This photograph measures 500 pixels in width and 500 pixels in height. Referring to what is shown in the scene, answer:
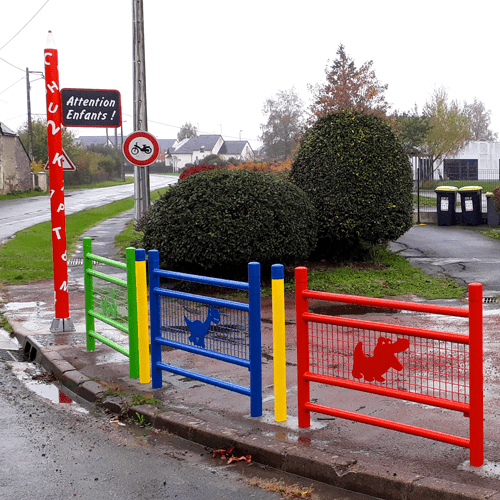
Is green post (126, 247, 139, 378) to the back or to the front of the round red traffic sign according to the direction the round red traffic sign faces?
to the front

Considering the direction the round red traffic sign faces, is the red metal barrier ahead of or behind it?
ahead

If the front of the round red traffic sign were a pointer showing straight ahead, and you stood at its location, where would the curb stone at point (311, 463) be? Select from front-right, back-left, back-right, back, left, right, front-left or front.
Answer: front

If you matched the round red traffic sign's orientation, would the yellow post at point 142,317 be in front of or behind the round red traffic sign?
in front

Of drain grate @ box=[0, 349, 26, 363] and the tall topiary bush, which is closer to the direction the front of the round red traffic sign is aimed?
the drain grate

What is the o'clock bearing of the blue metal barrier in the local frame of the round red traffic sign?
The blue metal barrier is roughly at 12 o'clock from the round red traffic sign.

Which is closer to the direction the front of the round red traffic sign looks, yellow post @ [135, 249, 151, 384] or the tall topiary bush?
the yellow post

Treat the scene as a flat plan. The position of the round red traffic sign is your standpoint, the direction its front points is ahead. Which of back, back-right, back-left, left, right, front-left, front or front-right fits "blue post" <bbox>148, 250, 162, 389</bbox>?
front

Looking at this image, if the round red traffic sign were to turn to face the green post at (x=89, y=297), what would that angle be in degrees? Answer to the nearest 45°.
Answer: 0° — it already faces it

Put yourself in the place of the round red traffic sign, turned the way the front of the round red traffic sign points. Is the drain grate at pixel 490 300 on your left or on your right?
on your left

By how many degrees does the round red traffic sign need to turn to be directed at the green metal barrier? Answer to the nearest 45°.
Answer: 0° — it already faces it

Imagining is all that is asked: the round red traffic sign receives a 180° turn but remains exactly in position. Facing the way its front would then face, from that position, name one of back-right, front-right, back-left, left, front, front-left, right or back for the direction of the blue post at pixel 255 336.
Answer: back

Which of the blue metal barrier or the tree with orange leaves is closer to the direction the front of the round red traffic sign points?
the blue metal barrier

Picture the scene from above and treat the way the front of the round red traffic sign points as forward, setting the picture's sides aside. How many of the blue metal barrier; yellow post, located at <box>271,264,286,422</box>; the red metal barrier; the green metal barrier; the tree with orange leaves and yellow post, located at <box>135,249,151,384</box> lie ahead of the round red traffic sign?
5

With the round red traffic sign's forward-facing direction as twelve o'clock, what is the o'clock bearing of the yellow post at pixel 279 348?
The yellow post is roughly at 12 o'clock from the round red traffic sign.

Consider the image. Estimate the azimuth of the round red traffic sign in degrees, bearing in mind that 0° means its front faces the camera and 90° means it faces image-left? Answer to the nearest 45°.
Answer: approximately 0°
